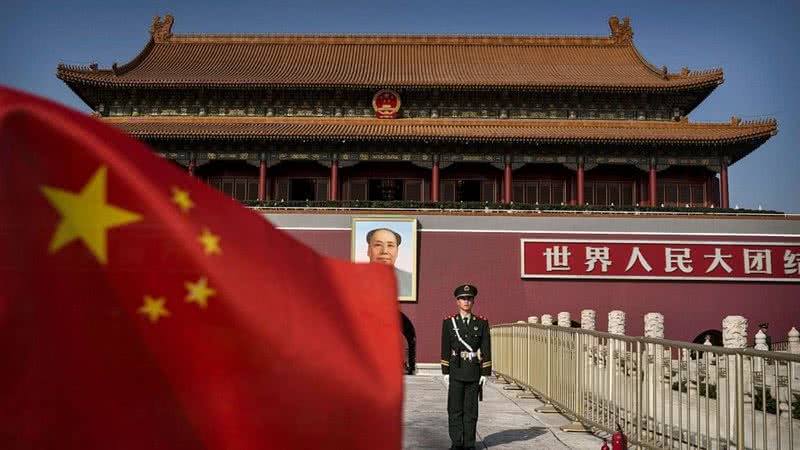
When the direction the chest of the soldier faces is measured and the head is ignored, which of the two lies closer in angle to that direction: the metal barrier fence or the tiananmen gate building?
the metal barrier fence

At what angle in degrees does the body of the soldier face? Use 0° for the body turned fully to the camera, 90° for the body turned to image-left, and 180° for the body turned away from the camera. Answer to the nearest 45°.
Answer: approximately 0°

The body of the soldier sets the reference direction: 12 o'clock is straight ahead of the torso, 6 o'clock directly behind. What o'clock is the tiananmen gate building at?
The tiananmen gate building is roughly at 6 o'clock from the soldier.

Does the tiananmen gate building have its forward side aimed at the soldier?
yes

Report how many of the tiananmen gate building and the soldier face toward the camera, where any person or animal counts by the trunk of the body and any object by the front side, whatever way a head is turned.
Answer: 2

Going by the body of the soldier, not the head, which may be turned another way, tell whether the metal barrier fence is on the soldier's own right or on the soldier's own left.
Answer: on the soldier's own left
